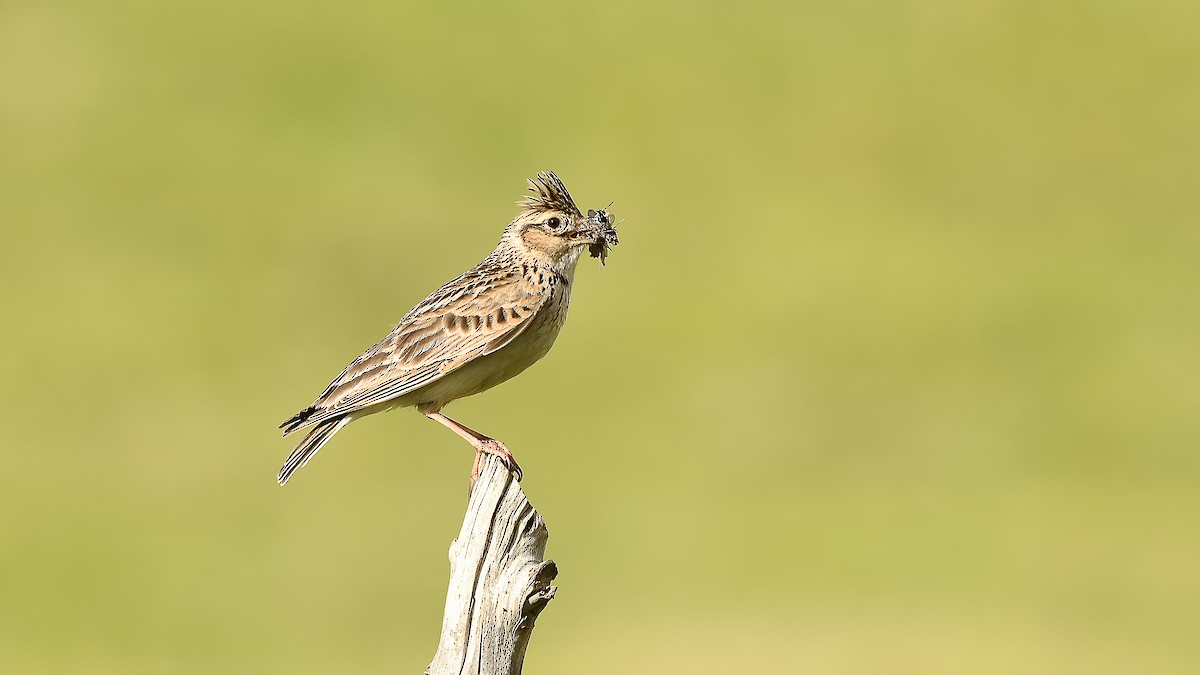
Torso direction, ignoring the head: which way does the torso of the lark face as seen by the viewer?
to the viewer's right
